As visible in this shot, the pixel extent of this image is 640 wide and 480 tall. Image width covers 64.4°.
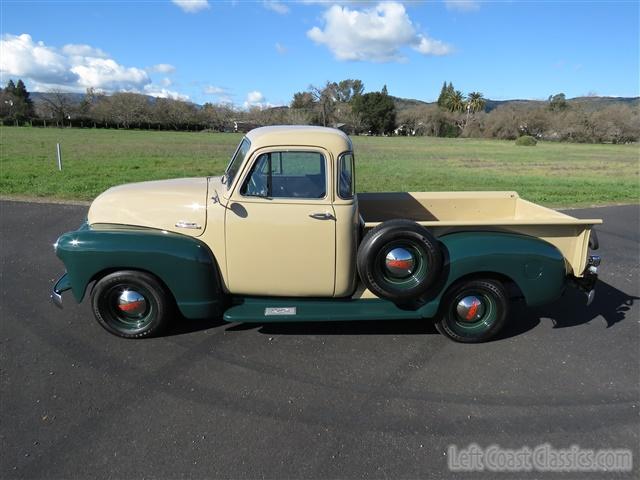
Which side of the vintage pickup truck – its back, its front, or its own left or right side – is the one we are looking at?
left
